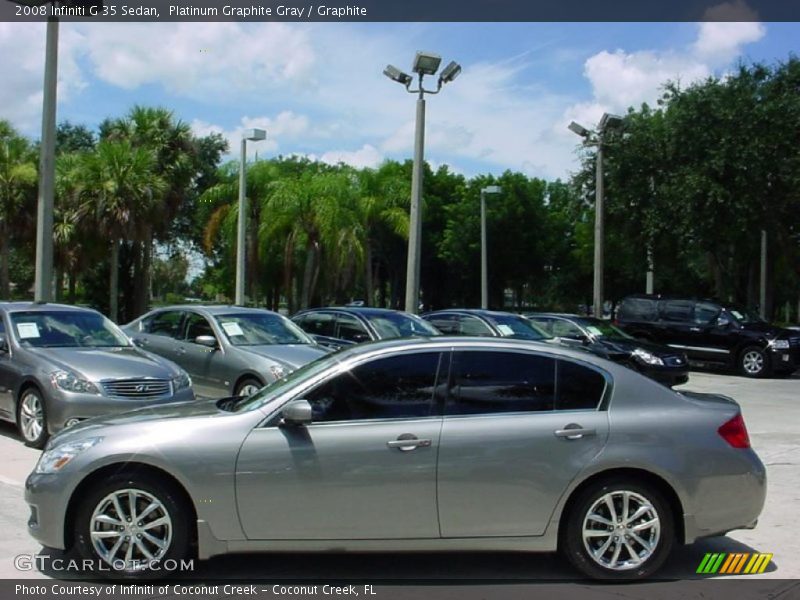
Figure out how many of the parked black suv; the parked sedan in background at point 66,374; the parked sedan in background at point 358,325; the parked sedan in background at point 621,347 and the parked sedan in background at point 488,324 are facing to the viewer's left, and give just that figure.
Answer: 0

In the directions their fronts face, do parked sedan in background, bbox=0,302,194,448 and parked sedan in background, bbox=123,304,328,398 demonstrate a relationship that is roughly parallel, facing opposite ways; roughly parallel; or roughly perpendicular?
roughly parallel

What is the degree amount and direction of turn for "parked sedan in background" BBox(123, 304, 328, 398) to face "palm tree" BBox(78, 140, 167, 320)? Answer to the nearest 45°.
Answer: approximately 135° to its left

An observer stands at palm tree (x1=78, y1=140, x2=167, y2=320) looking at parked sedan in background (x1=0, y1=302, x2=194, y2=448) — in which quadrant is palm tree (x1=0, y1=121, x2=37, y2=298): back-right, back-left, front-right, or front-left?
back-right

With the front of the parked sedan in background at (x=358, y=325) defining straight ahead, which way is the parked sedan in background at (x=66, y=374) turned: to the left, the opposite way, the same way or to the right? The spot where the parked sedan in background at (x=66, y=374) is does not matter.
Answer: the same way

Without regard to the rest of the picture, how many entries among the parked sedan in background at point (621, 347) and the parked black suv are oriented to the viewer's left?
0

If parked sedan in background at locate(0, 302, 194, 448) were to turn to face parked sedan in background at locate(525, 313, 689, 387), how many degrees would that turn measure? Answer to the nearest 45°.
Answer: approximately 90° to its left

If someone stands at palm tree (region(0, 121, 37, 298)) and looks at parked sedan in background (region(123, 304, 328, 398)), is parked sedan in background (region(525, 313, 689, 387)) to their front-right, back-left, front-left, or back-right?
front-left

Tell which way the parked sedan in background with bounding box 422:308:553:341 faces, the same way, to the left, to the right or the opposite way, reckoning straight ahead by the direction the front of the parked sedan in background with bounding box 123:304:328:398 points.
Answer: the same way

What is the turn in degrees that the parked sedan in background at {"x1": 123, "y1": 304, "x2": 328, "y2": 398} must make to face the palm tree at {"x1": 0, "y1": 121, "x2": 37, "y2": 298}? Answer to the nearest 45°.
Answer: approximately 135° to its left

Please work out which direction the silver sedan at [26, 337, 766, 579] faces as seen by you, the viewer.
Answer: facing to the left of the viewer

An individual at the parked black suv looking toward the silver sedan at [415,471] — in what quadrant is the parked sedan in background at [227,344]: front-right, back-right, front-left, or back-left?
front-right

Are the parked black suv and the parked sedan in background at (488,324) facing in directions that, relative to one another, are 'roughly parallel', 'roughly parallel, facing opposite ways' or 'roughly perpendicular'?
roughly parallel

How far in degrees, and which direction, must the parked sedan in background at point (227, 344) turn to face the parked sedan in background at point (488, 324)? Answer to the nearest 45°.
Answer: approximately 90° to its left

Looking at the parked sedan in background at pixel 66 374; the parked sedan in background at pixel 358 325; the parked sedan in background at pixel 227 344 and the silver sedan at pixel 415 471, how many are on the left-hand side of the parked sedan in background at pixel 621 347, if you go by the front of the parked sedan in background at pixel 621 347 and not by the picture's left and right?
0

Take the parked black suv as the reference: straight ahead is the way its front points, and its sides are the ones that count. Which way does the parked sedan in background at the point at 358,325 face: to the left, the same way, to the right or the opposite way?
the same way

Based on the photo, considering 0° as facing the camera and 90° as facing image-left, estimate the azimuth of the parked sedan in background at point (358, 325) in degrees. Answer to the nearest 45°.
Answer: approximately 315°

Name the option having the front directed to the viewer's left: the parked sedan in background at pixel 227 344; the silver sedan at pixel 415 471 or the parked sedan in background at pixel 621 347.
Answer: the silver sedan

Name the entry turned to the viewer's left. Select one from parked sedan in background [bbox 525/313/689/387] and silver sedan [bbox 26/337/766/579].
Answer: the silver sedan

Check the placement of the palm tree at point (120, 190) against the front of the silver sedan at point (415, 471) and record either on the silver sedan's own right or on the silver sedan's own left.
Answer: on the silver sedan's own right
